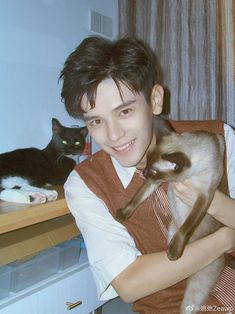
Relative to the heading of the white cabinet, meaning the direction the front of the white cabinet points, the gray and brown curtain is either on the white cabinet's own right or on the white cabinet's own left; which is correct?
on the white cabinet's own left

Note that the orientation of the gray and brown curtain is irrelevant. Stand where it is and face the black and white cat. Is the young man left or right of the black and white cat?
left

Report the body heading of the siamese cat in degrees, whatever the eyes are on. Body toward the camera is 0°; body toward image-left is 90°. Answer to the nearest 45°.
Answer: approximately 45°

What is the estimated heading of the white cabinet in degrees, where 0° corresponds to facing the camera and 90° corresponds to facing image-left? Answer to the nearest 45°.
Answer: approximately 315°

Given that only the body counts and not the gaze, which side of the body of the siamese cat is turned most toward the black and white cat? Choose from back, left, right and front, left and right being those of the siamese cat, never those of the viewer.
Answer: right

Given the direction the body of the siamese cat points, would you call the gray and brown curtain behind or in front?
behind
